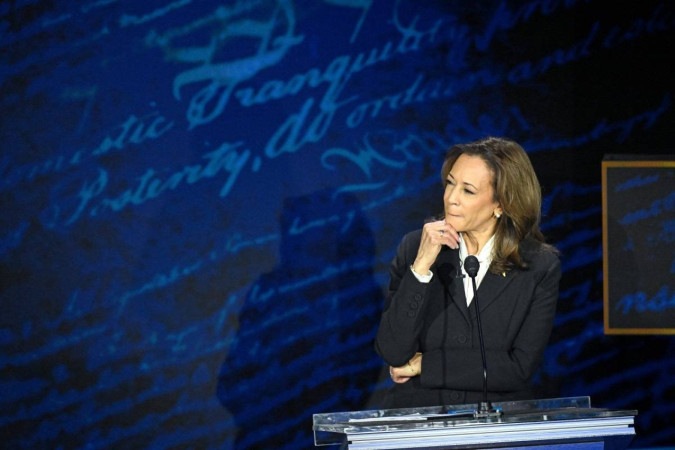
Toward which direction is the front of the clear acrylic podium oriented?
toward the camera

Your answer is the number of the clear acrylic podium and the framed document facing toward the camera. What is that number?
2

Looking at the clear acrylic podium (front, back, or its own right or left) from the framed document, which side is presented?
back

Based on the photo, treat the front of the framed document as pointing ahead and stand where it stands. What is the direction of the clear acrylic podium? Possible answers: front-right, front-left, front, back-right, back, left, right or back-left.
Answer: front

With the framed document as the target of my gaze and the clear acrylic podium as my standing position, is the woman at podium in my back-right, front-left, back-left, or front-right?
front-left

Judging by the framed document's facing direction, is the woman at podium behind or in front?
in front

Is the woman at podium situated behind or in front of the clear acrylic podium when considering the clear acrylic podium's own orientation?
behind

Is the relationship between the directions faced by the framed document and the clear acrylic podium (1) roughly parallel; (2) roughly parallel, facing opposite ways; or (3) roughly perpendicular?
roughly parallel

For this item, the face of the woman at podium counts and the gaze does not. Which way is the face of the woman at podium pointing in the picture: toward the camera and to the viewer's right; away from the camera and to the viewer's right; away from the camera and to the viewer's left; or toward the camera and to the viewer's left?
toward the camera and to the viewer's left

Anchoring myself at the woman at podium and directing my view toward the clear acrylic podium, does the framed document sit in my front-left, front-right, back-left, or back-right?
back-left
